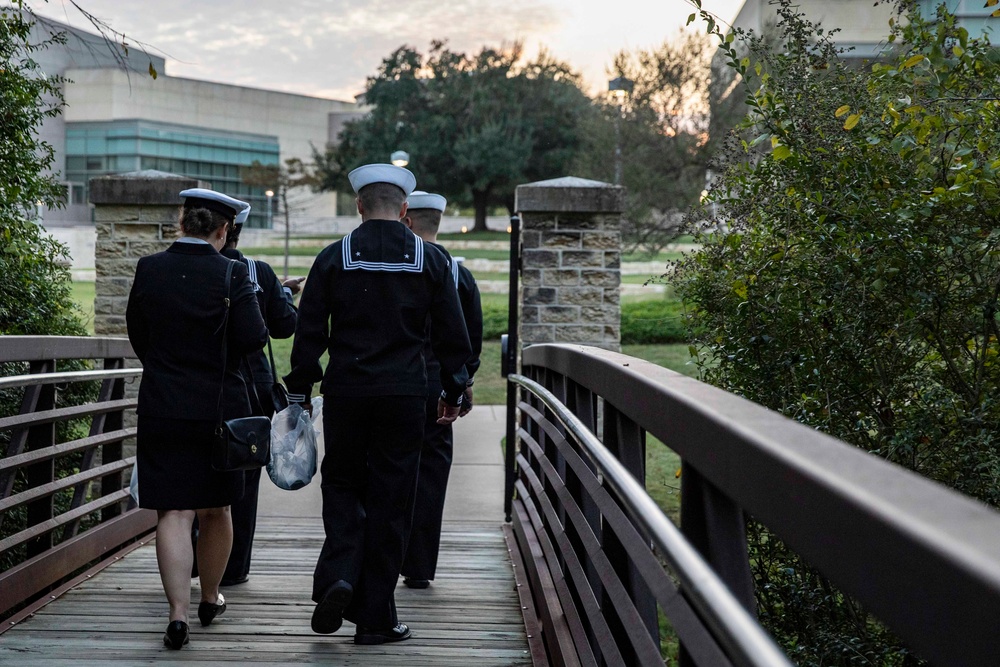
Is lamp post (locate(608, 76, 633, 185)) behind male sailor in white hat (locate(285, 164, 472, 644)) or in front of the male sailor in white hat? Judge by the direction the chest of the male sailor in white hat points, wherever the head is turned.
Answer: in front

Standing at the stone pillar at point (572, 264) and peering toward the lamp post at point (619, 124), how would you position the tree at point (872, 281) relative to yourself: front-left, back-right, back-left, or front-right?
back-right

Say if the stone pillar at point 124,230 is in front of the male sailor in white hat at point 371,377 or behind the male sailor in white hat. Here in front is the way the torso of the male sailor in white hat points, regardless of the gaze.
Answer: in front

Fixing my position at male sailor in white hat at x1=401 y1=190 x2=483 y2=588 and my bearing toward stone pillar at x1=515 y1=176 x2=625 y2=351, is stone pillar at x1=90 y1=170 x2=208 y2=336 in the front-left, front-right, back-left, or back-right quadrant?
front-left

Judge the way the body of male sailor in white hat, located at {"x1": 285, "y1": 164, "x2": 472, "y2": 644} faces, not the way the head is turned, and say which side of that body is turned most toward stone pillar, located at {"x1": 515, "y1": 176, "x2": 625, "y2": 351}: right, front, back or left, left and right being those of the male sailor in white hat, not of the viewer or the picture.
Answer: front

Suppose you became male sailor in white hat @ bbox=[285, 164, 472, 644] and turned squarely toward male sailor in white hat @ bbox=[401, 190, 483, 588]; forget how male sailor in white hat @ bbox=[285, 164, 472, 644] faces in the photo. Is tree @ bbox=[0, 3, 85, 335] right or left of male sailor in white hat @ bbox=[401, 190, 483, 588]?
left

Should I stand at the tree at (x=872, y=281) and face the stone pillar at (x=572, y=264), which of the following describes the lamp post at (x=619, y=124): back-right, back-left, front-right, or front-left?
front-right

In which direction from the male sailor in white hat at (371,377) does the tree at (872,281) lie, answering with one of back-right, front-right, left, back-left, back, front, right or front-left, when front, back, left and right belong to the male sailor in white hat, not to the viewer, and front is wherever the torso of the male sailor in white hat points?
right

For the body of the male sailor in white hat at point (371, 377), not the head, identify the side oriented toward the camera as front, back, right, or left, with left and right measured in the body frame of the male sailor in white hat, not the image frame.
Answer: back

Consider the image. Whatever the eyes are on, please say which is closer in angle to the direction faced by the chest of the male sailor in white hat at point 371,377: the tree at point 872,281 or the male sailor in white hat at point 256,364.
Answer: the male sailor in white hat
